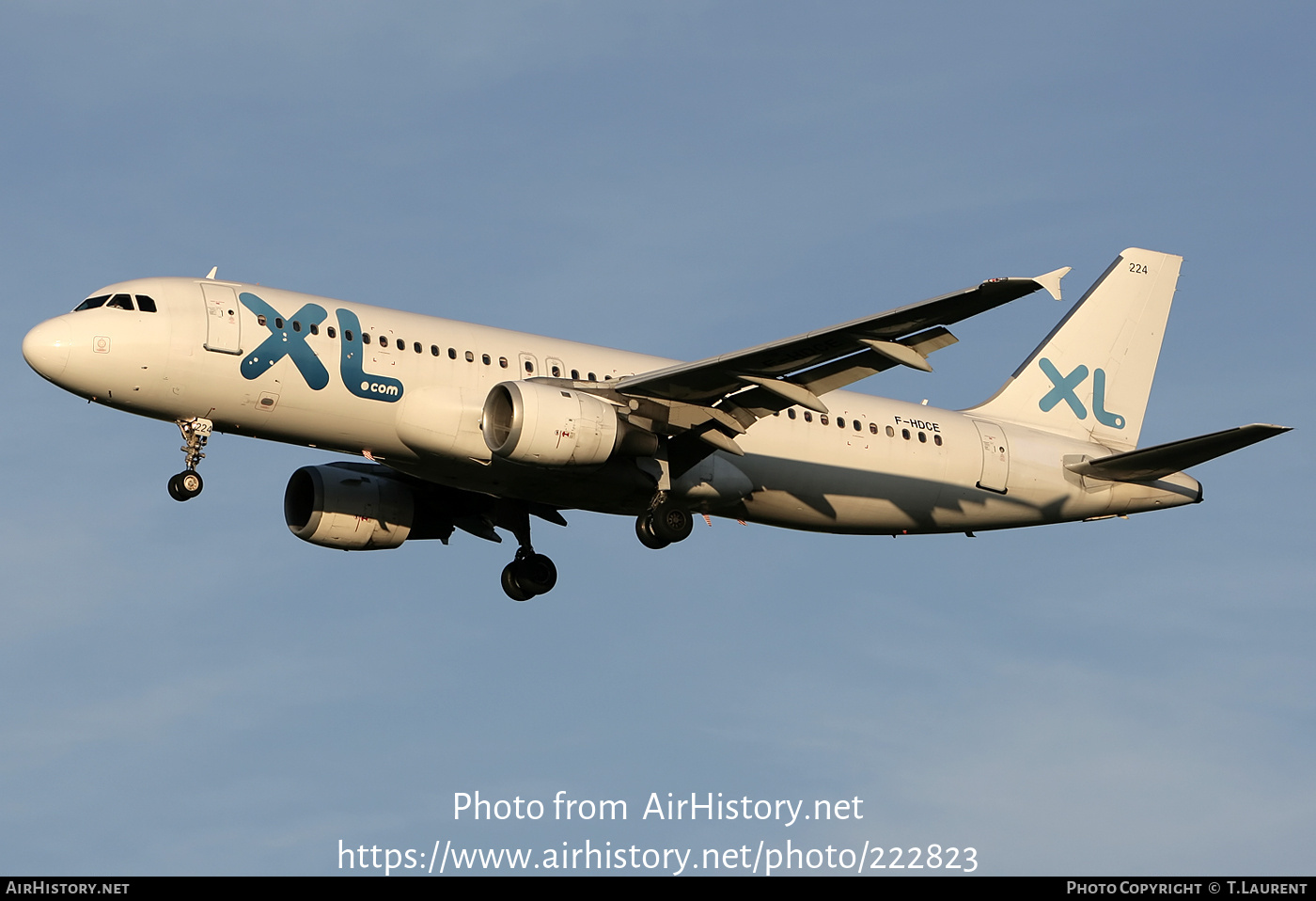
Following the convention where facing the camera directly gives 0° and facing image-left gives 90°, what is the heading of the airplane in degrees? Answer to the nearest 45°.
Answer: approximately 45°
